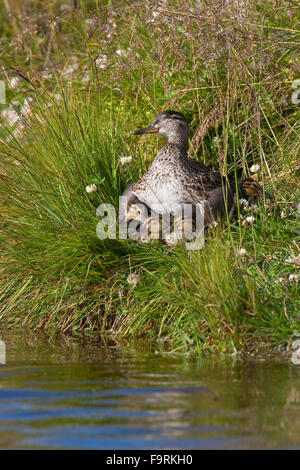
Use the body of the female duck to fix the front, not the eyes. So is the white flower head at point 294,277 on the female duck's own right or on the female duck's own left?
on the female duck's own left

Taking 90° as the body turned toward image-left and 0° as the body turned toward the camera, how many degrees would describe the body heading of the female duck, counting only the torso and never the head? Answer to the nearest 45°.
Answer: approximately 45°

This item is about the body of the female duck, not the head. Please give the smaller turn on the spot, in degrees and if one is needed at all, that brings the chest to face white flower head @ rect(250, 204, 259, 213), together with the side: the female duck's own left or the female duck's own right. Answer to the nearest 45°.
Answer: approximately 135° to the female duck's own left

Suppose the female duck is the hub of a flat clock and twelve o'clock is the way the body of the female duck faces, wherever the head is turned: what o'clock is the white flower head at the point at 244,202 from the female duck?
The white flower head is roughly at 7 o'clock from the female duck.
